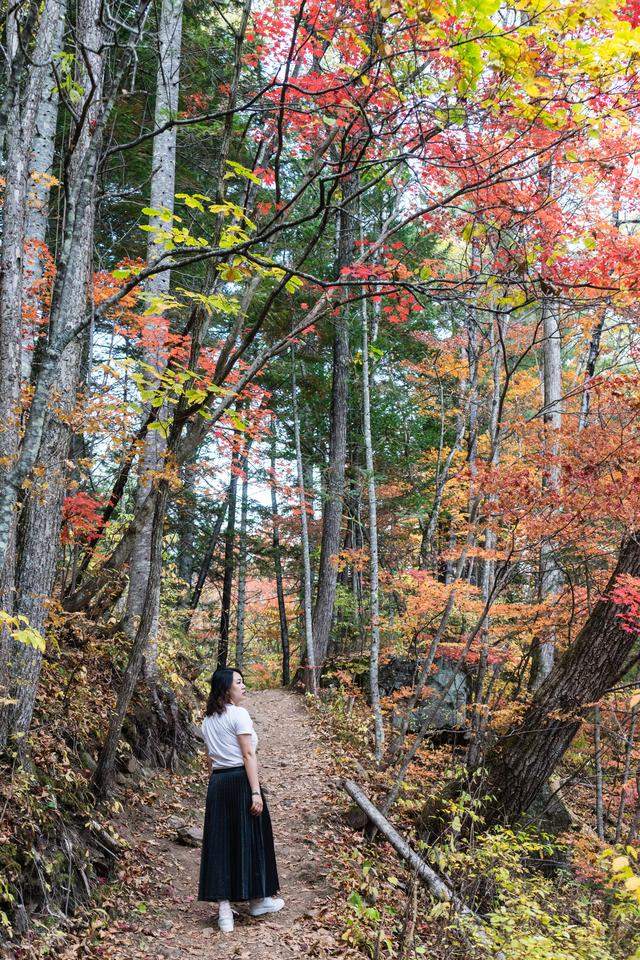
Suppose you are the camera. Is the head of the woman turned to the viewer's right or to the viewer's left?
to the viewer's right

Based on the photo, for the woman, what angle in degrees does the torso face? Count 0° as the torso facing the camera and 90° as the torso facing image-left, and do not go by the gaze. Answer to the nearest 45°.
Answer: approximately 225°
